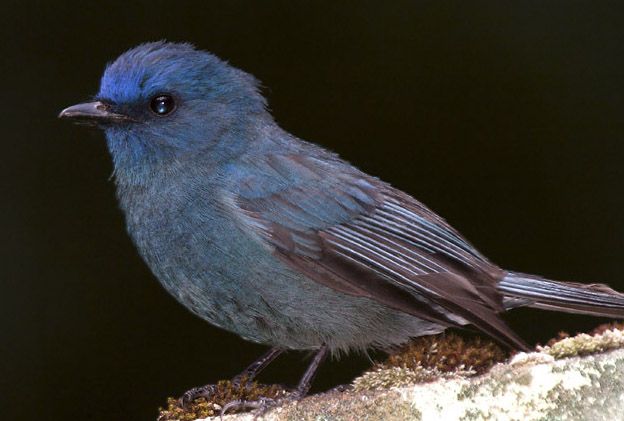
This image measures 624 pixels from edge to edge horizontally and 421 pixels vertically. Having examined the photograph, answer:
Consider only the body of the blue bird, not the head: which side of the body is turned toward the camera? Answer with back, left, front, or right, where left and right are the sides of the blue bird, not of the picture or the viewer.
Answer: left
